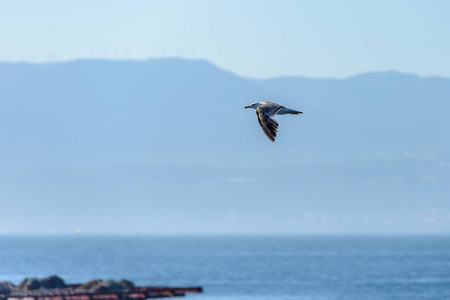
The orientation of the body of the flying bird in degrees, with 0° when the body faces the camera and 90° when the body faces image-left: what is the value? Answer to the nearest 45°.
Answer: approximately 90°
